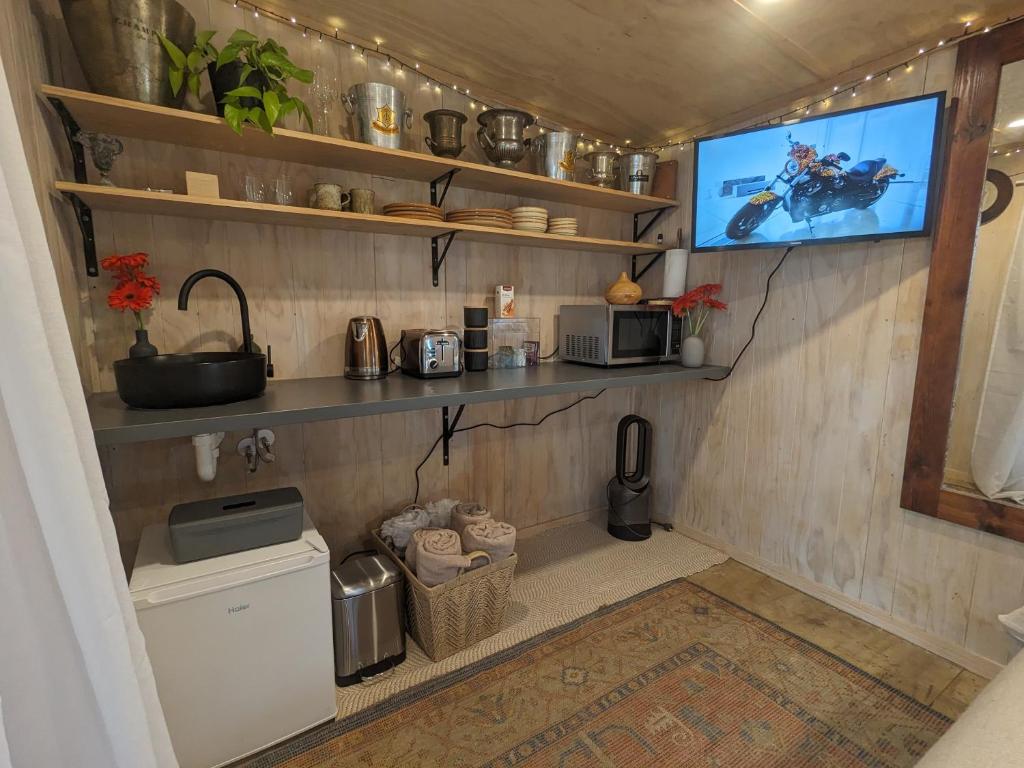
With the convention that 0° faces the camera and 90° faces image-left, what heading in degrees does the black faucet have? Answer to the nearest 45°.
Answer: approximately 90°

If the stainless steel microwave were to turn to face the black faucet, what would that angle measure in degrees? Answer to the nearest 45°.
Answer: approximately 90° to its right

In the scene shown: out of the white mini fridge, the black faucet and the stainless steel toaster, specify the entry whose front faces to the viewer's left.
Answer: the black faucet

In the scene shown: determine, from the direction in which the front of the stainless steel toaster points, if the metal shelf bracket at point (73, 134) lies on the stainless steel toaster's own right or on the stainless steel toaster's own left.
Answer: on the stainless steel toaster's own right

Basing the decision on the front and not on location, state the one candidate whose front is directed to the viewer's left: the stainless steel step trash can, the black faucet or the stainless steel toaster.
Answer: the black faucet

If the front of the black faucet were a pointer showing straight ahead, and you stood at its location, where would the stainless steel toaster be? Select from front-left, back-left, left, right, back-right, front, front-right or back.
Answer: back

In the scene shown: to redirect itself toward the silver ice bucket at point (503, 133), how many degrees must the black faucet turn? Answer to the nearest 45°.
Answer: approximately 180°
